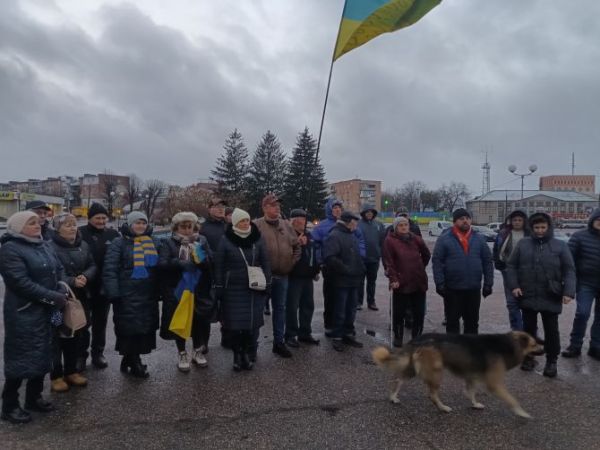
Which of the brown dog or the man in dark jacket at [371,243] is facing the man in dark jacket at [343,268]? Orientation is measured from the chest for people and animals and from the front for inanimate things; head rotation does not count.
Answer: the man in dark jacket at [371,243]

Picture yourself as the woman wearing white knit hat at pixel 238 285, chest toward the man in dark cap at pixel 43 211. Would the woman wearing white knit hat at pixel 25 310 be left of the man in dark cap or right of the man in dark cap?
left

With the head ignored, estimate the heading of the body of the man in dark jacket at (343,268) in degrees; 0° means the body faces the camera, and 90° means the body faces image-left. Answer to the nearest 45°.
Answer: approximately 315°

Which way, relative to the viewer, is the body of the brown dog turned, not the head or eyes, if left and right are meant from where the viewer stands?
facing to the right of the viewer

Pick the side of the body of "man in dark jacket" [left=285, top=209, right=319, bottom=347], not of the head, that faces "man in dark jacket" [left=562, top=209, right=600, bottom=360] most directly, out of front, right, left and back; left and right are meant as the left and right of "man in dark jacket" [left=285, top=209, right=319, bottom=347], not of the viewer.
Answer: left

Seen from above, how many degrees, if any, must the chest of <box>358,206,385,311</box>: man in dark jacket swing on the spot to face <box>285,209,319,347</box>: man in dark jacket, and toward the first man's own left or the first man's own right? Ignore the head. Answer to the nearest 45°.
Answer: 0° — they already face them

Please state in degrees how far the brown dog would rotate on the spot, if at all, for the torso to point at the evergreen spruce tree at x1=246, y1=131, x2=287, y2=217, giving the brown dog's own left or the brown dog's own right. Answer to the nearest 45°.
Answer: approximately 135° to the brown dog's own left

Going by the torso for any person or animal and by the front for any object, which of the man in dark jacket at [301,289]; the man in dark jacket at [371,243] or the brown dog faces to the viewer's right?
the brown dog

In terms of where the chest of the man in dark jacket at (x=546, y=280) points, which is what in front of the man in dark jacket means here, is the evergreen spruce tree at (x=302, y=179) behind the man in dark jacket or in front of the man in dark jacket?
behind

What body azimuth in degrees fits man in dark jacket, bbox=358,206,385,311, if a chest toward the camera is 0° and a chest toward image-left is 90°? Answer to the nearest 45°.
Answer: approximately 0°
